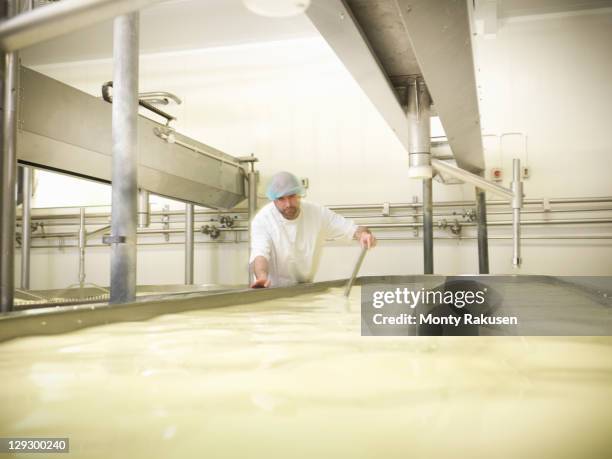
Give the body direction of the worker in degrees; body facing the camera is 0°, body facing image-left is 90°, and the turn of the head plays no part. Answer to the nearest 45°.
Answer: approximately 0°

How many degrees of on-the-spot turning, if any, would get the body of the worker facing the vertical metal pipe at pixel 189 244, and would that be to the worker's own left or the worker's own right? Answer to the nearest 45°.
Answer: approximately 135° to the worker's own right

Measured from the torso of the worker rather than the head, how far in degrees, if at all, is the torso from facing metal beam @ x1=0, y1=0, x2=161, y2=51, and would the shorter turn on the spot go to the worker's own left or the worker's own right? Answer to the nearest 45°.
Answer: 0° — they already face it

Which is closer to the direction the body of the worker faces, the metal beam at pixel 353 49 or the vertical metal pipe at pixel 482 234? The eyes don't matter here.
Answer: the metal beam

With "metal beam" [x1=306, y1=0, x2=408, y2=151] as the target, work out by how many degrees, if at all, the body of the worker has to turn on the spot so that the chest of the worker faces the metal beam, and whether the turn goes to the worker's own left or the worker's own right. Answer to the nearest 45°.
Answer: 0° — they already face it

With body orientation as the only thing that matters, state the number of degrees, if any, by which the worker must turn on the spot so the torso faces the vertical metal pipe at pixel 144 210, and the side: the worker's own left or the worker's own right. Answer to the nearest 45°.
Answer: approximately 90° to the worker's own right

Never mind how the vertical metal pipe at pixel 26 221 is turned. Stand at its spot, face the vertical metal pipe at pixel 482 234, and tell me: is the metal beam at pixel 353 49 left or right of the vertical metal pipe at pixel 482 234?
right

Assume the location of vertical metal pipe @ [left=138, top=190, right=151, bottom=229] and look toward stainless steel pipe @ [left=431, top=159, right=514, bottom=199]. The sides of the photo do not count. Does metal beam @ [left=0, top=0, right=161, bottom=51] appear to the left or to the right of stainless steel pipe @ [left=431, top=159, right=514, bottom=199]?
right

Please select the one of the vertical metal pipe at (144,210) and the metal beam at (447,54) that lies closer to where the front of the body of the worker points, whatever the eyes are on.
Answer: the metal beam

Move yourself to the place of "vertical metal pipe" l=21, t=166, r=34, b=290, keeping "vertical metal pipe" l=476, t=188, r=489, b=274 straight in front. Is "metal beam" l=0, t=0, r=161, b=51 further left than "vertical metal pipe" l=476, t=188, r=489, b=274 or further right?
right
